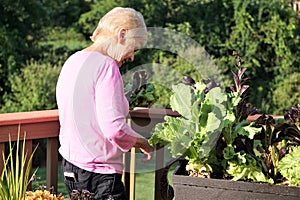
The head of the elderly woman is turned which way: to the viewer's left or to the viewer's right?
to the viewer's right

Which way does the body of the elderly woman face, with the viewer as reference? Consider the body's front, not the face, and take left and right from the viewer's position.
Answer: facing away from the viewer and to the right of the viewer

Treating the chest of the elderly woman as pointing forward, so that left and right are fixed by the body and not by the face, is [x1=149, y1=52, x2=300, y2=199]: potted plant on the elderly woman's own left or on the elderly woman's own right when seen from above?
on the elderly woman's own right
